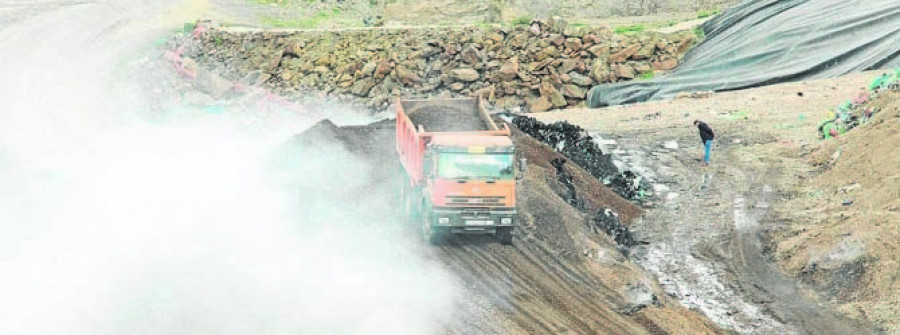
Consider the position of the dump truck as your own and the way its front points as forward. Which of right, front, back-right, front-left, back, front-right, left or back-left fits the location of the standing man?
back-left

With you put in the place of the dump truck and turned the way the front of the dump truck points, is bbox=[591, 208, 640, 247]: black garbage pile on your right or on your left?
on your left

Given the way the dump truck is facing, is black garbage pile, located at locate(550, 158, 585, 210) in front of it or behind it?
behind

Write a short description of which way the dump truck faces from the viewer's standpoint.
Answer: facing the viewer

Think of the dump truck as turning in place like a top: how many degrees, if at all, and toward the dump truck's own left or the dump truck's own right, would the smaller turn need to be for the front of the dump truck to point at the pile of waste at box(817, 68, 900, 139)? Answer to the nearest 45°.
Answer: approximately 135° to the dump truck's own left
